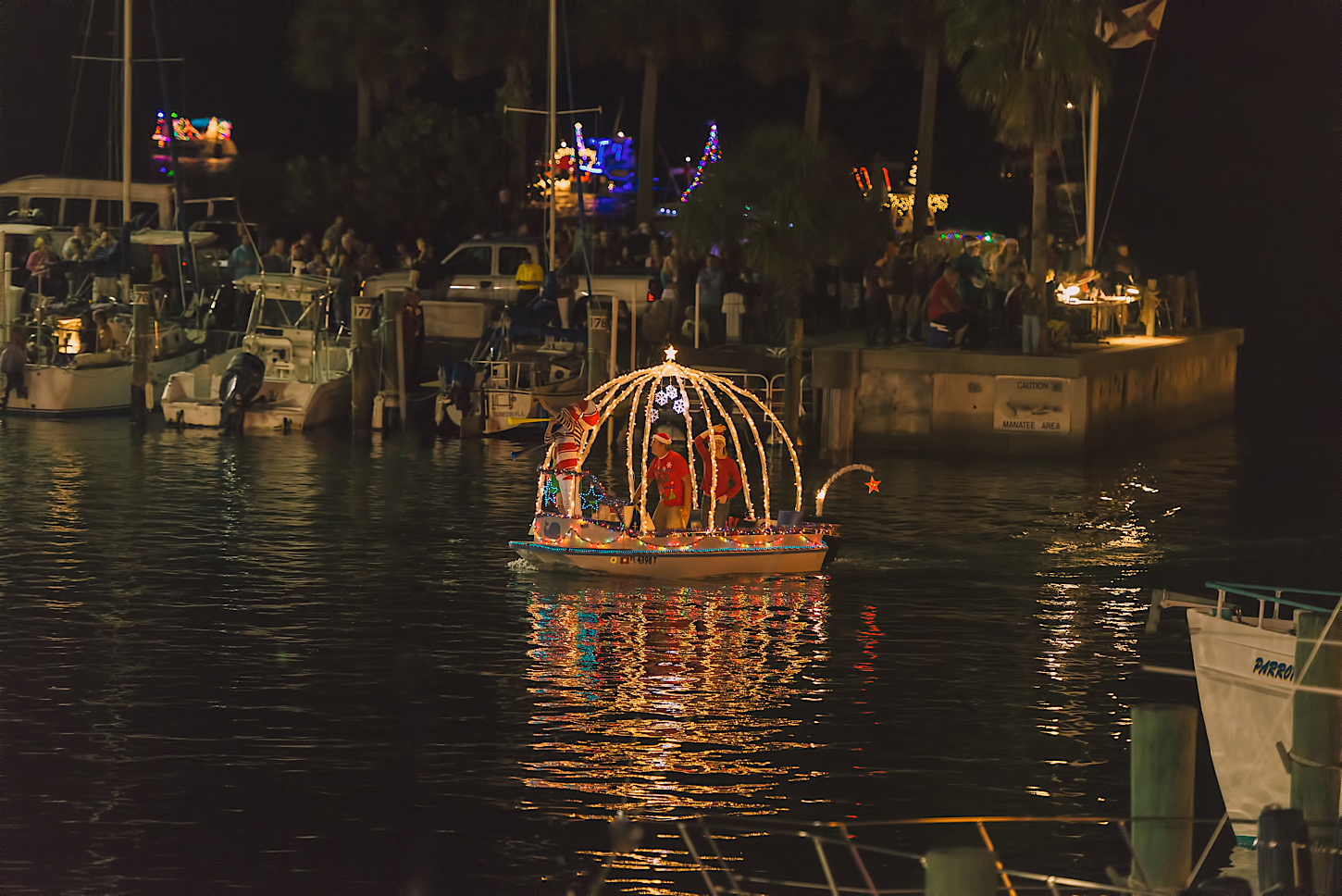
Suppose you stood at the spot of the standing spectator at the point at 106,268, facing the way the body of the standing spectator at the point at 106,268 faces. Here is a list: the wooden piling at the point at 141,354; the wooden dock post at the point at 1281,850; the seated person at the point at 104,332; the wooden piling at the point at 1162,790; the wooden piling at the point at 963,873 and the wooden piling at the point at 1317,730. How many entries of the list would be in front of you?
6

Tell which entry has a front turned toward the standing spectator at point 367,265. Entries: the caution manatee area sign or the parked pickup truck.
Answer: the parked pickup truck

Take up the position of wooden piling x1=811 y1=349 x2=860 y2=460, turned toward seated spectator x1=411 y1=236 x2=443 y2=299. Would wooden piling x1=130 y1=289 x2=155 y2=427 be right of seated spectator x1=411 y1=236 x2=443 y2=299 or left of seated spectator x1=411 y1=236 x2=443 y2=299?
left

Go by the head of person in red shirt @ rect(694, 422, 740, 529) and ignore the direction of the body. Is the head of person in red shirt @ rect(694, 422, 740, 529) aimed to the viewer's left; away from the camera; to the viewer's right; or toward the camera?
toward the camera

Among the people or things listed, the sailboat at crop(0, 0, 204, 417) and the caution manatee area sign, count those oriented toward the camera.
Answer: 1

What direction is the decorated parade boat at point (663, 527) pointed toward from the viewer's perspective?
to the viewer's left

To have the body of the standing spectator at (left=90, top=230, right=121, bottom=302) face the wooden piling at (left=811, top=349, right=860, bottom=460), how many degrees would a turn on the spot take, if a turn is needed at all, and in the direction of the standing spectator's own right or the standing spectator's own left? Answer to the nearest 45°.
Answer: approximately 45° to the standing spectator's own left

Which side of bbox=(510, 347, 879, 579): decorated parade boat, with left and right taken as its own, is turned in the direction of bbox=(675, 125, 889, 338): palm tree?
right

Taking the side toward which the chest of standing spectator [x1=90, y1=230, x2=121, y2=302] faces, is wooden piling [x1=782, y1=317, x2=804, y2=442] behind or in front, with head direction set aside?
in front

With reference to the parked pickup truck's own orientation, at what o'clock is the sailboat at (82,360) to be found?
The sailboat is roughly at 11 o'clock from the parked pickup truck.

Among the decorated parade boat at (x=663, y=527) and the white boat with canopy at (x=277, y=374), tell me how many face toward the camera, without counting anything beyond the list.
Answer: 0

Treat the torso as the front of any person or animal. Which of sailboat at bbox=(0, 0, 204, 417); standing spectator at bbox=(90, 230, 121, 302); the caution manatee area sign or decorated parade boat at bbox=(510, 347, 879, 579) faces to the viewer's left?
the decorated parade boat

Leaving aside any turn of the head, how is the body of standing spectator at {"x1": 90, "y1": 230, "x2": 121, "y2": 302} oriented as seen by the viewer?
toward the camera

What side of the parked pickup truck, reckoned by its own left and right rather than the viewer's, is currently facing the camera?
left

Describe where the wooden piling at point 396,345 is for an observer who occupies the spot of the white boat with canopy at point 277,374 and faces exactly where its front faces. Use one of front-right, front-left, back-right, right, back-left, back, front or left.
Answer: right

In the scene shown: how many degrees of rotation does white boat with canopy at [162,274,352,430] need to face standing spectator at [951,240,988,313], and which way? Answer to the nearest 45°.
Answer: approximately 45° to its right

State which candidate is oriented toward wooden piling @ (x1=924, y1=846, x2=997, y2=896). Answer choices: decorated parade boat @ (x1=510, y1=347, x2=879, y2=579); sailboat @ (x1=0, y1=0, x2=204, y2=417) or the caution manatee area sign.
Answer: the caution manatee area sign

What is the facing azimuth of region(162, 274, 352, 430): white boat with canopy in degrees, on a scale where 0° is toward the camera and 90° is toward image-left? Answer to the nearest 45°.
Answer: approximately 225°

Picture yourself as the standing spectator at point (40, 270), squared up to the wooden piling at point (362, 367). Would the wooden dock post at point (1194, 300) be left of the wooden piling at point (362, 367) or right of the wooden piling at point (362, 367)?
left

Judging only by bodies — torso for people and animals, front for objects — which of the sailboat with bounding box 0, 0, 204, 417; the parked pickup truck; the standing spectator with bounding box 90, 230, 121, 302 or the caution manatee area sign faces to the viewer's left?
the parked pickup truck
